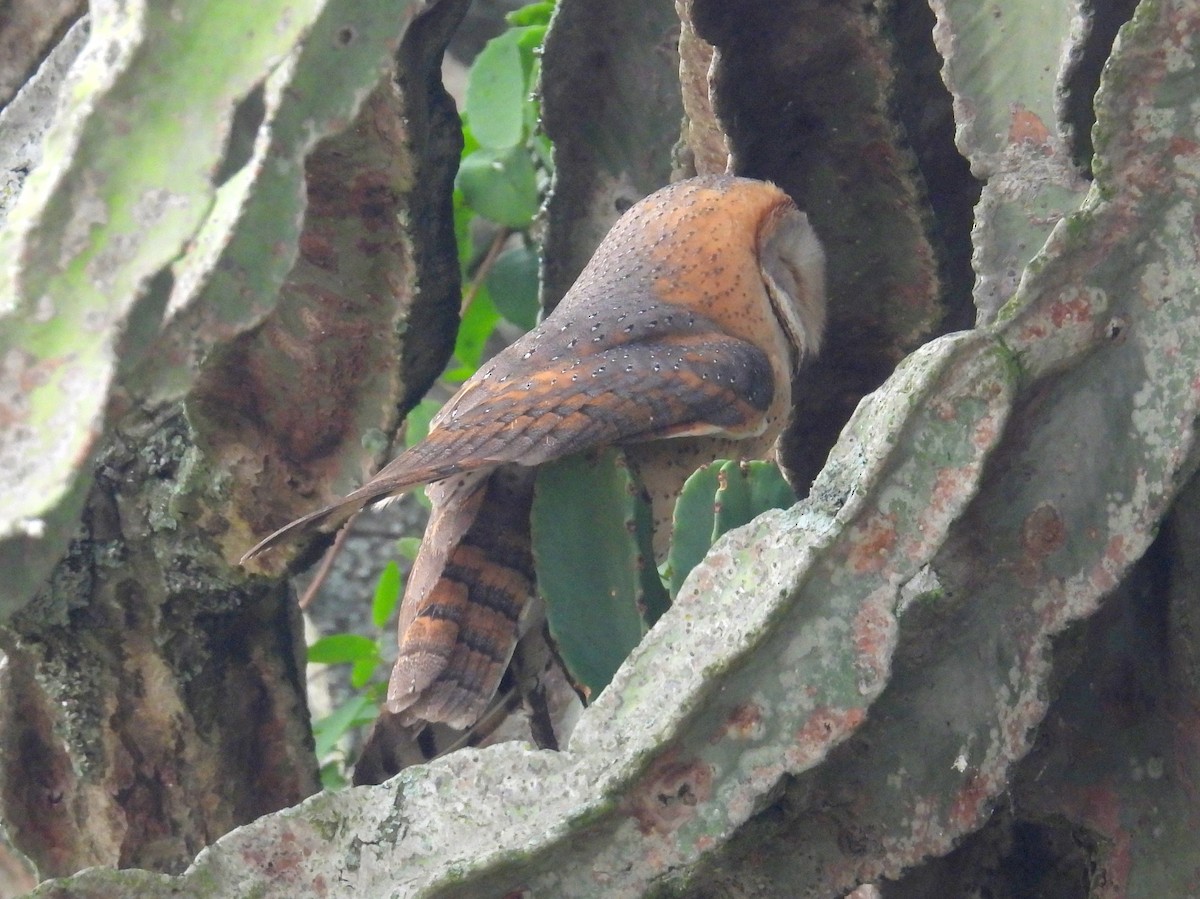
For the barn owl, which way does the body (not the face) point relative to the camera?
to the viewer's right
